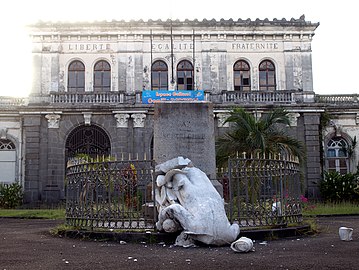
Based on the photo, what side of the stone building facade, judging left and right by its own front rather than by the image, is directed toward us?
front

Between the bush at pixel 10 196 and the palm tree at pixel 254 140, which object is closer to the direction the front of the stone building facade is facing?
the palm tree

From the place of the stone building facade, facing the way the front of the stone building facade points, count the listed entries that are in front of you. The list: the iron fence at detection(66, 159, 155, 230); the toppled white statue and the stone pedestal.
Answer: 3

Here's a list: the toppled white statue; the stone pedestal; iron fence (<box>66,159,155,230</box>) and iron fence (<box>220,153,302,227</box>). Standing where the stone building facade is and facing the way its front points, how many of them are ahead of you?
4

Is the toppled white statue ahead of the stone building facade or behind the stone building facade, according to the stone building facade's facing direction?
ahead

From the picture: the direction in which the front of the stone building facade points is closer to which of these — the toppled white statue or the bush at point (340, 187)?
the toppled white statue

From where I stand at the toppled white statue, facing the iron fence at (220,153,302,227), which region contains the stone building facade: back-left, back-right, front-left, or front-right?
front-left

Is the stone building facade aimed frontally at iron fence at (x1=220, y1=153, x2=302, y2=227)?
yes

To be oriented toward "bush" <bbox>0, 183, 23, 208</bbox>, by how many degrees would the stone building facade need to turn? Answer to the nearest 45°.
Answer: approximately 90° to its right

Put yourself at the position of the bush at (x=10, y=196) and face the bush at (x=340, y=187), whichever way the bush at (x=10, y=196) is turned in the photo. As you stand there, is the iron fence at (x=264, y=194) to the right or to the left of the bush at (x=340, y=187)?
right

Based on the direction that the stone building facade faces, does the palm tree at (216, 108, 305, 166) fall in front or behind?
in front

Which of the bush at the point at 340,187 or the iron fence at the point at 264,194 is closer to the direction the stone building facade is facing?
the iron fence

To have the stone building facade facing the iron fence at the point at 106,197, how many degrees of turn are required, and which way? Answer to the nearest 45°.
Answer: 0° — it already faces it

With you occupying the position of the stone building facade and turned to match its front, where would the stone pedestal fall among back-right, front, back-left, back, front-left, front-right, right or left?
front
